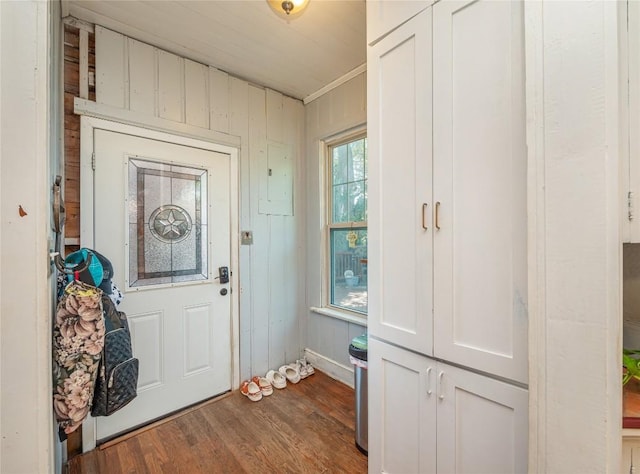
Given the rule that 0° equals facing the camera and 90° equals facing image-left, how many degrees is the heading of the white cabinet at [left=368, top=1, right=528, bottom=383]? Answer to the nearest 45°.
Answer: approximately 45°

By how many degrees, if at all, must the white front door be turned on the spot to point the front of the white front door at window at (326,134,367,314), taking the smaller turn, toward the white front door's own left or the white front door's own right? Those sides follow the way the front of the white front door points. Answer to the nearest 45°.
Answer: approximately 45° to the white front door's own left

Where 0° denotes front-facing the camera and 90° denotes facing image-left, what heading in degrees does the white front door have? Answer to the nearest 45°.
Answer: approximately 315°

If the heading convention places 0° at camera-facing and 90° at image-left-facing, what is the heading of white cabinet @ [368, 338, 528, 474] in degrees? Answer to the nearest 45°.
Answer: approximately 45°

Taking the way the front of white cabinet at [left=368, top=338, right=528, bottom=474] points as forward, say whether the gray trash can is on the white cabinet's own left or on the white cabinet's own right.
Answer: on the white cabinet's own right
